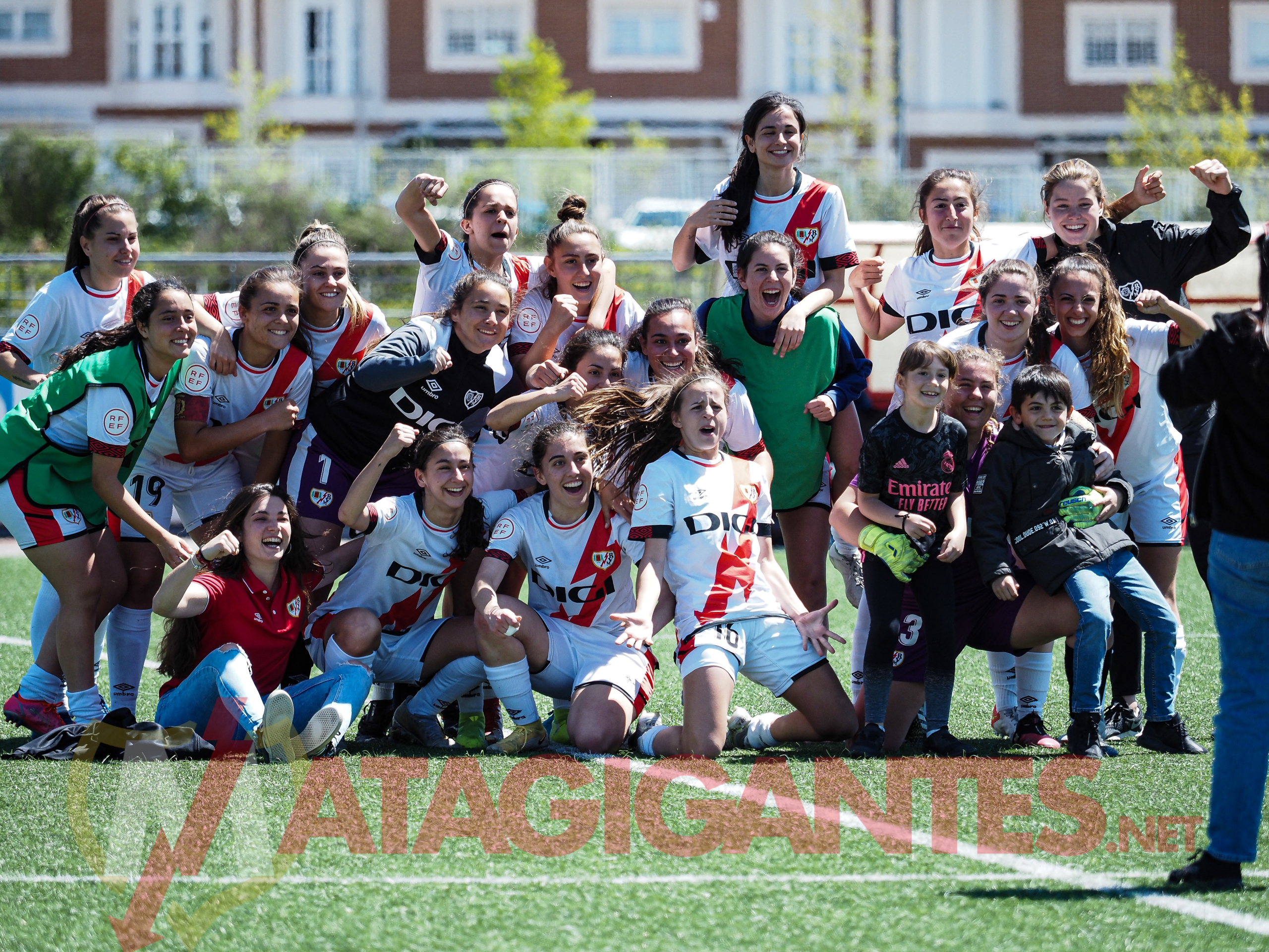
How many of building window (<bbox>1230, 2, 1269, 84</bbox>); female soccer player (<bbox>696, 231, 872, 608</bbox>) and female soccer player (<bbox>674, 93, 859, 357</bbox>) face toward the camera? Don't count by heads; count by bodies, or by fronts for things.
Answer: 3

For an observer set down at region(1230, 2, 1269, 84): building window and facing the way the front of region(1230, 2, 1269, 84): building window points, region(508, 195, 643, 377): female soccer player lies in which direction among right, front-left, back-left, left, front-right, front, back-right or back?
front

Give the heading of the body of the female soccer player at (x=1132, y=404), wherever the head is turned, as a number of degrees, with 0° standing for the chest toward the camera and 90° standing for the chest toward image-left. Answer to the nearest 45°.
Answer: approximately 45°

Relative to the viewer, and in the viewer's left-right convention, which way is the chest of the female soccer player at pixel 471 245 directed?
facing the viewer and to the right of the viewer

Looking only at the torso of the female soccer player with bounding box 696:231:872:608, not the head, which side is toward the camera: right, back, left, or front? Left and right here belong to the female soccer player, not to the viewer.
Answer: front

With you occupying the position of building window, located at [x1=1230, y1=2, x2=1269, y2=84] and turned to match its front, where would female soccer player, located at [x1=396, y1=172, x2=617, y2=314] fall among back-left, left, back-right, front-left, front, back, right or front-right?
front

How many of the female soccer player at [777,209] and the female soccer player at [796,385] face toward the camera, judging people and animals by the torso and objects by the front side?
2

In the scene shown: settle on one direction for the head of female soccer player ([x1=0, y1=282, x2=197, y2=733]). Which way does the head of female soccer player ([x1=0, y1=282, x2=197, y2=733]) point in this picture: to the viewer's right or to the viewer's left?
to the viewer's right
